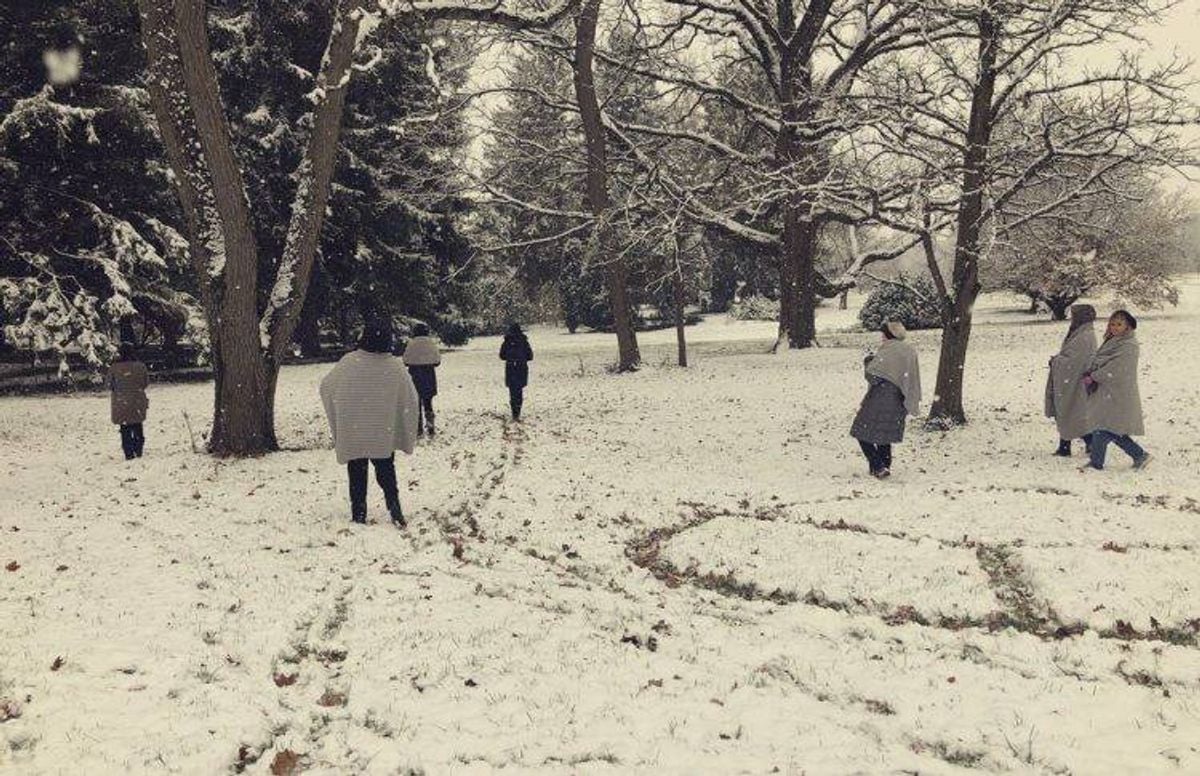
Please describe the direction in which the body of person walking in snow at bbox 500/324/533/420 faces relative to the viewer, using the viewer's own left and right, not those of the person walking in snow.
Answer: facing away from the viewer

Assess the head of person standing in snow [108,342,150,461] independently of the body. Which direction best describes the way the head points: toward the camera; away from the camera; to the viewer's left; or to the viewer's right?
away from the camera

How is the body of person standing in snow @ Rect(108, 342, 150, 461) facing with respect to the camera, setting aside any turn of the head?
away from the camera

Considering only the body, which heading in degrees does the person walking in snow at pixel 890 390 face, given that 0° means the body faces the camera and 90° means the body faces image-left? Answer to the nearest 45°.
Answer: approximately 135°

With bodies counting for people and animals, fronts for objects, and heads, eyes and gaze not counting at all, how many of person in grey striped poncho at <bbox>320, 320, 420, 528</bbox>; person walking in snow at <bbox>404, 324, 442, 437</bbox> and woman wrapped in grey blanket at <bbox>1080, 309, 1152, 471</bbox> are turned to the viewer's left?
1

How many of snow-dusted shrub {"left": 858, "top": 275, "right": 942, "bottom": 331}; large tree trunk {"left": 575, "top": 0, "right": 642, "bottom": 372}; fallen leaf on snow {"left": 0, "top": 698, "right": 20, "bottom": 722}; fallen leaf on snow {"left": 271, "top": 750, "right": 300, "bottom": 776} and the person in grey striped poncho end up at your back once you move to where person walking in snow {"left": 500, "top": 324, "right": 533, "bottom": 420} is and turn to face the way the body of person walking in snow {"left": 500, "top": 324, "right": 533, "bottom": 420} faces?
3

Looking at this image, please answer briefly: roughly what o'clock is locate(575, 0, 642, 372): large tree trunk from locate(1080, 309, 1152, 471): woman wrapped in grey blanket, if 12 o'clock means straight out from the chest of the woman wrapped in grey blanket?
The large tree trunk is roughly at 1 o'clock from the woman wrapped in grey blanket.

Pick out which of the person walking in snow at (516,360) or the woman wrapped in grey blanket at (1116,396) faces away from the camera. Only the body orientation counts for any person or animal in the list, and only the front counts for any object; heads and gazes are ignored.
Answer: the person walking in snow

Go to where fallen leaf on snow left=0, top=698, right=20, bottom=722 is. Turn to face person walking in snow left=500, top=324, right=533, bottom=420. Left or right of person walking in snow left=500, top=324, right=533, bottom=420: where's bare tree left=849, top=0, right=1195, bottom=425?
right

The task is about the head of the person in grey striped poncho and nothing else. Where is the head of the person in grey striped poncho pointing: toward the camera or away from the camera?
away from the camera

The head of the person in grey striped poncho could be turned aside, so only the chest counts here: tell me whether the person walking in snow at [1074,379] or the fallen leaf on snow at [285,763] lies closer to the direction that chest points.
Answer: the person walking in snow

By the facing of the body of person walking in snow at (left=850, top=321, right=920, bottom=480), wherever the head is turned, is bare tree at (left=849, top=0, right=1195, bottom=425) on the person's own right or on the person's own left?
on the person's own right

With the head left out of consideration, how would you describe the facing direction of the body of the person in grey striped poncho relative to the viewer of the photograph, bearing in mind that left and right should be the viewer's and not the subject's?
facing away from the viewer
